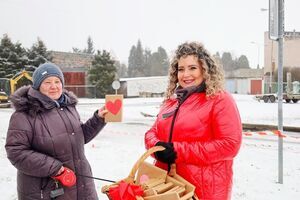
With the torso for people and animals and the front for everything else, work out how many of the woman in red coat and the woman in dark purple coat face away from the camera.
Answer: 0

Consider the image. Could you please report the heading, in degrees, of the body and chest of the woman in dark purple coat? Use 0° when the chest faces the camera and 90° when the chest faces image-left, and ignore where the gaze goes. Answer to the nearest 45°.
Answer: approximately 315°

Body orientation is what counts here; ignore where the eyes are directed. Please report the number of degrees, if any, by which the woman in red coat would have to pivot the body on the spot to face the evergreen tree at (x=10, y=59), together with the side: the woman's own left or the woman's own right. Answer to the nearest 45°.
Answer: approximately 90° to the woman's own right

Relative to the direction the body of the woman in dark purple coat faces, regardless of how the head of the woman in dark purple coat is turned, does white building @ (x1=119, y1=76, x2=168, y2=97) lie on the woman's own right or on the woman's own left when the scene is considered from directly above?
on the woman's own left

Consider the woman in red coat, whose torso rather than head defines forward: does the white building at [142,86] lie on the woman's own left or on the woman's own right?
on the woman's own right

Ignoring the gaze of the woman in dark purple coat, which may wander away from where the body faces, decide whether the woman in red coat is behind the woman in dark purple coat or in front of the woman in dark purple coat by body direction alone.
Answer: in front

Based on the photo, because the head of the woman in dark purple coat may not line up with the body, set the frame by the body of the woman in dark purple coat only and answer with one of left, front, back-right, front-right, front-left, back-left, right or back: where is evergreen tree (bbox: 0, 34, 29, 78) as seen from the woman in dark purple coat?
back-left

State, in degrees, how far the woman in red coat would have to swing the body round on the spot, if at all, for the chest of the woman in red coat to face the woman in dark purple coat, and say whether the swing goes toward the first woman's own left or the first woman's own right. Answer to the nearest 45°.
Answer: approximately 45° to the first woman's own right

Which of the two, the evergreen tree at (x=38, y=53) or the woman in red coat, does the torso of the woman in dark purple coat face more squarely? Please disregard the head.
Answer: the woman in red coat

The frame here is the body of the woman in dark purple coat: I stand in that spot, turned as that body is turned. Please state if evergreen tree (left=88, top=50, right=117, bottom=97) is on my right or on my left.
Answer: on my left

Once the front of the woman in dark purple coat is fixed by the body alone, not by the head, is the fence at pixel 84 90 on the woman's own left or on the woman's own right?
on the woman's own left

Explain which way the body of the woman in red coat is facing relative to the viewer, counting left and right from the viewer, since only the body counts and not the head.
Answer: facing the viewer and to the left of the viewer

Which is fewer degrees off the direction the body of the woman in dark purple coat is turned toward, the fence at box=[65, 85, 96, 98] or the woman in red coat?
the woman in red coat
